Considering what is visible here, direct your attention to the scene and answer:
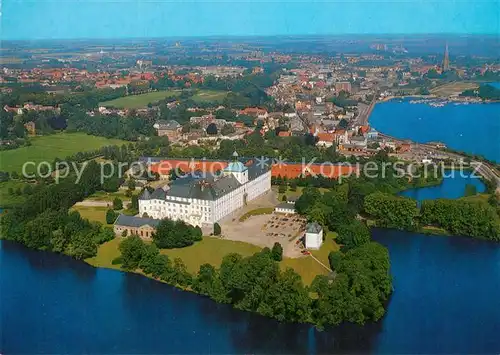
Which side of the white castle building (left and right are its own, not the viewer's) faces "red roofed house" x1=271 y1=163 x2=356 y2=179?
left

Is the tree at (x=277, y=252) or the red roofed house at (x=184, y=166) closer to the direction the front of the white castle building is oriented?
the tree

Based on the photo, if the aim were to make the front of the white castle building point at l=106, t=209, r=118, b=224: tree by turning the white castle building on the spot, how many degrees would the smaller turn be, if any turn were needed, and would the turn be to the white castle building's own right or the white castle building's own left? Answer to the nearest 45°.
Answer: approximately 135° to the white castle building's own right

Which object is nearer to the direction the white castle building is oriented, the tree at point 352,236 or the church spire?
the tree

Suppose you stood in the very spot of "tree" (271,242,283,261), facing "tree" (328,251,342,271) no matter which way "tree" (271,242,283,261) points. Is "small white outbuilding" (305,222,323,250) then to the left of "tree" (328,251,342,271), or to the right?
left

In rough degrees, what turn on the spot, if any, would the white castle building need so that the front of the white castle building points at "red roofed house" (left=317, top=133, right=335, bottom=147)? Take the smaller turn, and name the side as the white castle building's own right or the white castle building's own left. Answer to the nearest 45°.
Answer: approximately 90° to the white castle building's own left

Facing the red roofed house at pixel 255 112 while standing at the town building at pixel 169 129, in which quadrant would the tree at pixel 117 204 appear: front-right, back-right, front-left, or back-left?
back-right

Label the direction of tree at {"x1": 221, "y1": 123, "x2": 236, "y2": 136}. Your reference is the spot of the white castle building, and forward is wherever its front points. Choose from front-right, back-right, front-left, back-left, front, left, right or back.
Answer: back-left

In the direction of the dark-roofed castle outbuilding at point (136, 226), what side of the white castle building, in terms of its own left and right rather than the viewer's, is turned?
right

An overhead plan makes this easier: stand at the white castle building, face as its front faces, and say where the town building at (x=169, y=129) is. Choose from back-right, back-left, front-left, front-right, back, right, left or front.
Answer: back-left

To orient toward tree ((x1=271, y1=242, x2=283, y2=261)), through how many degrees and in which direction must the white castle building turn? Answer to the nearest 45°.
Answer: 0° — it already faces it

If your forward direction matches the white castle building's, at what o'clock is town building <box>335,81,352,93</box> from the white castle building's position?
The town building is roughly at 8 o'clock from the white castle building.

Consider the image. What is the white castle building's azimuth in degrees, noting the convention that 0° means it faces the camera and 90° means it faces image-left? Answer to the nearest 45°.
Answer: approximately 315°

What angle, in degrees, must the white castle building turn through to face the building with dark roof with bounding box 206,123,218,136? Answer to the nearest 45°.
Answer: approximately 135° to its left
